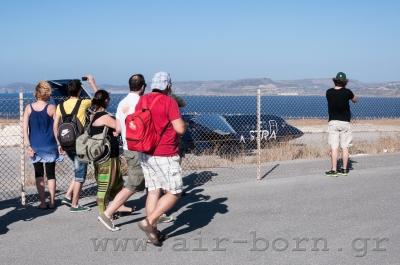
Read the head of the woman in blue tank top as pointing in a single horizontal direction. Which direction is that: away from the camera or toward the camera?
away from the camera

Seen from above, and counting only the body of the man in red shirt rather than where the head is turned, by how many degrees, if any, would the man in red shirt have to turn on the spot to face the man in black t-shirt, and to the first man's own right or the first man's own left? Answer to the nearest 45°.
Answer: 0° — they already face them

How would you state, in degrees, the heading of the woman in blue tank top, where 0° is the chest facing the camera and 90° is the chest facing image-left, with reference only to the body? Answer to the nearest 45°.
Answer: approximately 180°

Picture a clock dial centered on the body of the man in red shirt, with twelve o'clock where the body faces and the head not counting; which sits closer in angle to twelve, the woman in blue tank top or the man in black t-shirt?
the man in black t-shirt

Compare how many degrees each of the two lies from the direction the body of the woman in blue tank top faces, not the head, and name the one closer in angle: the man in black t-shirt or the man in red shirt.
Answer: the man in black t-shirt

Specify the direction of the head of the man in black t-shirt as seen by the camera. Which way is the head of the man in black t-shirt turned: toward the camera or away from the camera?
away from the camera

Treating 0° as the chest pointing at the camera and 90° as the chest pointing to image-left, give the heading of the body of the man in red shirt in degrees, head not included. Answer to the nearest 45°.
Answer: approximately 225°

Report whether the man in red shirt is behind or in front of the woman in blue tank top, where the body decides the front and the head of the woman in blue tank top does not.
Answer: behind
